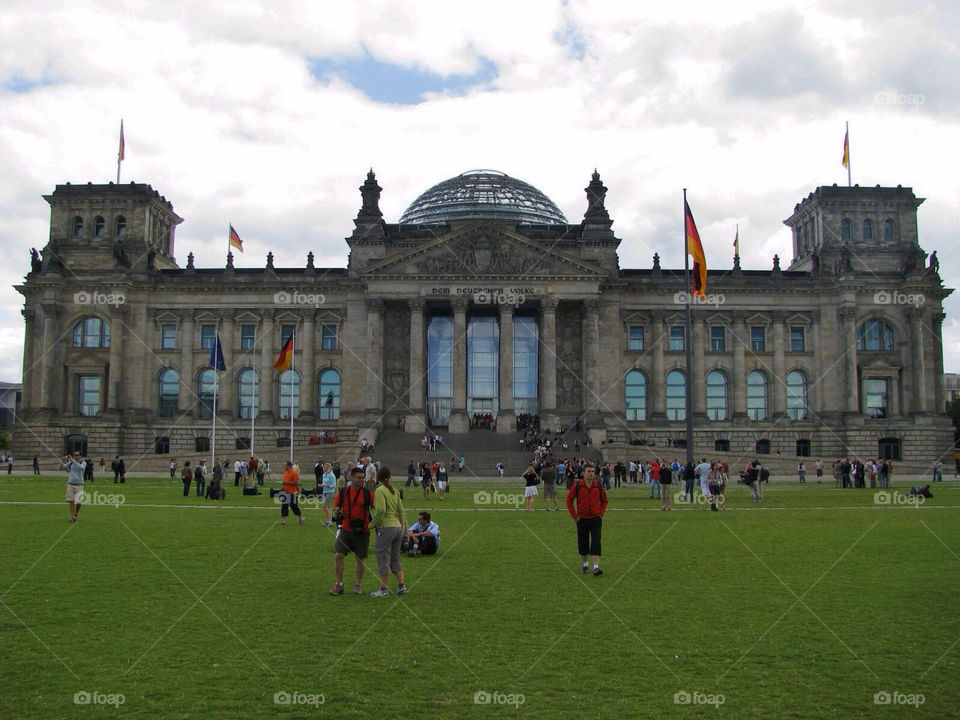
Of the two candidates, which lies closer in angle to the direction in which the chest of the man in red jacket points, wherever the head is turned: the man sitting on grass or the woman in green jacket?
the woman in green jacket

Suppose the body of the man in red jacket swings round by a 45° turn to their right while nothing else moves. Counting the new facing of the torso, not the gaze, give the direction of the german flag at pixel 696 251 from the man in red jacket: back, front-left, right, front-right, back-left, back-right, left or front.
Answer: back-right

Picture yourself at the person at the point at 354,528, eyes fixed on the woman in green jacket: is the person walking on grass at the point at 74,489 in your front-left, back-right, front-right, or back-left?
back-left

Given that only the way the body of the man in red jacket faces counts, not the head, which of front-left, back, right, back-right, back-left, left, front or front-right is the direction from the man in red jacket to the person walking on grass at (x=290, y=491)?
back-right

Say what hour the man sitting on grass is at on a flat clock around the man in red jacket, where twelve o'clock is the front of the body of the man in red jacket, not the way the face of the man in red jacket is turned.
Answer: The man sitting on grass is roughly at 4 o'clock from the man in red jacket.

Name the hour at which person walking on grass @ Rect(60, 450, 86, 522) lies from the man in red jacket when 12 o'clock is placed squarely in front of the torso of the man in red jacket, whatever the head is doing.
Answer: The person walking on grass is roughly at 4 o'clock from the man in red jacket.

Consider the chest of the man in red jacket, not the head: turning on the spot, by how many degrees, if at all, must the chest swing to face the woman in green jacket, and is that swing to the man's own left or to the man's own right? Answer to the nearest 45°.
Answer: approximately 45° to the man's own right

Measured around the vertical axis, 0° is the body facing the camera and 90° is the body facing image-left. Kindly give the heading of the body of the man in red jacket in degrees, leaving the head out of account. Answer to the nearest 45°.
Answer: approximately 0°
